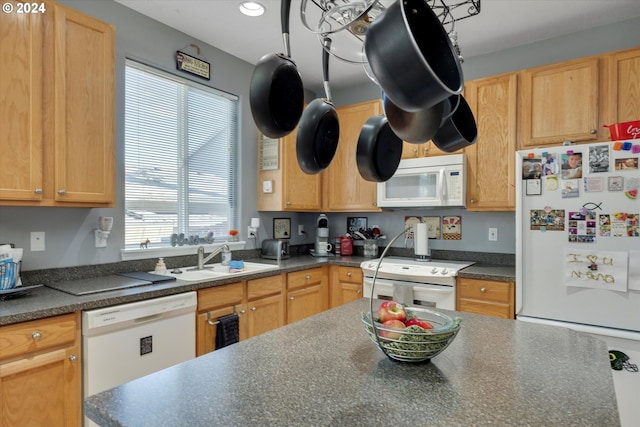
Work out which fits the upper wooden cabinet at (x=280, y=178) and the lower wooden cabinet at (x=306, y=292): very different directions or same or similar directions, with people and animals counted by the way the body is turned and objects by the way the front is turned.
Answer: same or similar directions

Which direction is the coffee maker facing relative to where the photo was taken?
toward the camera

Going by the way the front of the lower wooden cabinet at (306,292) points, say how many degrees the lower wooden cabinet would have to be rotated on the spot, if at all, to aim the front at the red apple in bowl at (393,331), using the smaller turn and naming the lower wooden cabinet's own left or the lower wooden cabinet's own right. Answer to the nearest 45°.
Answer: approximately 45° to the lower wooden cabinet's own right

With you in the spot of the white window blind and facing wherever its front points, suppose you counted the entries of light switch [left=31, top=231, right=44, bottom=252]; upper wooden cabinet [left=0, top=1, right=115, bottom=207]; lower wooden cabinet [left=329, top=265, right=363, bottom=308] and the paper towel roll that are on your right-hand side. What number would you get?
2

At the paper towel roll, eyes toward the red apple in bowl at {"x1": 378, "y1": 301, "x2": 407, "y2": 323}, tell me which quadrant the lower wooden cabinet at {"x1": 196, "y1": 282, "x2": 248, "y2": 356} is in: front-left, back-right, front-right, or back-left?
front-right

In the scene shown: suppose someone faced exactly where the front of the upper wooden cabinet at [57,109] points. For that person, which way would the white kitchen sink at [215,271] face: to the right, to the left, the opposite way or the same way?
the same way

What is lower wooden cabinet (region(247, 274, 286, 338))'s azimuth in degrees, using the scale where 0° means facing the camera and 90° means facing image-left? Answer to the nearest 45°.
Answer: approximately 315°

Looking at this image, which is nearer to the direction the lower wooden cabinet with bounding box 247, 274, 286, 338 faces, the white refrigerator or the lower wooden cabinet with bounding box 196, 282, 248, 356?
the white refrigerator

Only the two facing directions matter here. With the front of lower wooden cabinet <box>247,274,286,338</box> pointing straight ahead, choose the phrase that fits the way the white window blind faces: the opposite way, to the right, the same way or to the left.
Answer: the same way

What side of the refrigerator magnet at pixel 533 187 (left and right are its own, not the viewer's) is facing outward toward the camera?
front

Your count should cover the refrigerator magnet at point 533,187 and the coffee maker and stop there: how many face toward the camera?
2

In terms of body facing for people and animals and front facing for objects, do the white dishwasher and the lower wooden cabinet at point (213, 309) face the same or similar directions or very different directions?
same or similar directions

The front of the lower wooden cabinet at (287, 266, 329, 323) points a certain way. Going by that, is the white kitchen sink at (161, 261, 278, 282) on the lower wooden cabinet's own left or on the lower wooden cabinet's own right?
on the lower wooden cabinet's own right

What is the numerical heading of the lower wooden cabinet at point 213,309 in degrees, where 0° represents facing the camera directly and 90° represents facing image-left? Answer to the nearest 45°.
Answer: approximately 315°

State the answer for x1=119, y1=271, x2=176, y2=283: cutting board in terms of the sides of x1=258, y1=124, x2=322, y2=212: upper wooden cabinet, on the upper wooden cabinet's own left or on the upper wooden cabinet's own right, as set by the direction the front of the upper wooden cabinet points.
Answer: on the upper wooden cabinet's own right

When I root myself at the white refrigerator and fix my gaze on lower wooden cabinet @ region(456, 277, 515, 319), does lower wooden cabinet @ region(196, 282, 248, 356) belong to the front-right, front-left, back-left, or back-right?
front-left
